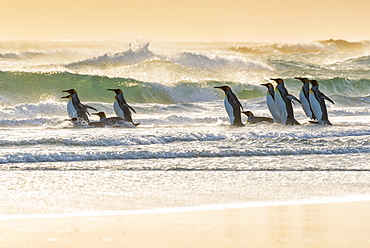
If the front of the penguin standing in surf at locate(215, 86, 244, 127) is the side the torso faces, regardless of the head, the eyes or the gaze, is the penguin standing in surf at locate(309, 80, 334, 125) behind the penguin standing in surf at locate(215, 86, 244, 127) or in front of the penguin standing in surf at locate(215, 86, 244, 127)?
behind

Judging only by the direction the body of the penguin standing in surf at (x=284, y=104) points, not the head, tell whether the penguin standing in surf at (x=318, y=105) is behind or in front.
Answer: behind

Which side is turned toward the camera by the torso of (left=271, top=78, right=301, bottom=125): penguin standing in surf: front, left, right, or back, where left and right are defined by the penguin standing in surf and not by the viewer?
left

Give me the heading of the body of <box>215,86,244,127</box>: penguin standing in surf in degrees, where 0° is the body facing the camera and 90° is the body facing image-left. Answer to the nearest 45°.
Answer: approximately 90°
